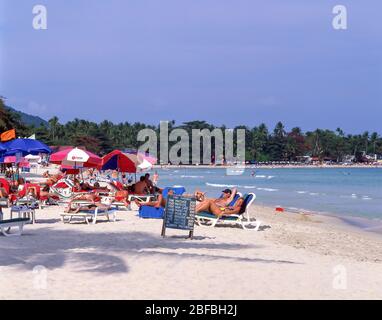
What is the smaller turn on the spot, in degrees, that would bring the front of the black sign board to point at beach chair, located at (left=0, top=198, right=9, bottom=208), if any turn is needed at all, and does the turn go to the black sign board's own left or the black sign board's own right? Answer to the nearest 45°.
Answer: approximately 135° to the black sign board's own right

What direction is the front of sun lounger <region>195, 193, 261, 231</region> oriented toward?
to the viewer's left

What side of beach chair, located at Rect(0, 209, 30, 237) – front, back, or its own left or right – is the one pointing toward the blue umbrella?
left

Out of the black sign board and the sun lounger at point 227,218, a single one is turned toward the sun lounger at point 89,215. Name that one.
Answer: the sun lounger at point 227,218

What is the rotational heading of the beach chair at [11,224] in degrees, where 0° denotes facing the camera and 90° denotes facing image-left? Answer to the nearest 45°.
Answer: approximately 270°

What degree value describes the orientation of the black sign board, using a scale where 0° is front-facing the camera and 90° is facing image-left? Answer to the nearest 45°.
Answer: approximately 0°

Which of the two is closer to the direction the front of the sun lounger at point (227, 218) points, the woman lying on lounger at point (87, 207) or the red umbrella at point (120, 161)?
the woman lying on lounger
